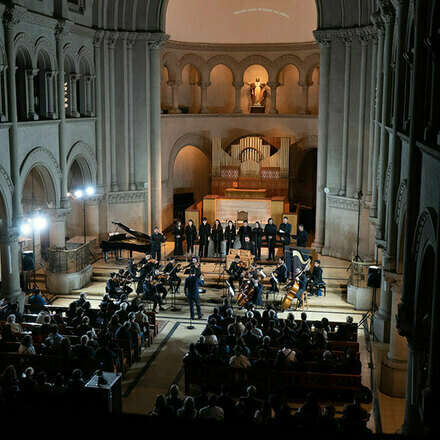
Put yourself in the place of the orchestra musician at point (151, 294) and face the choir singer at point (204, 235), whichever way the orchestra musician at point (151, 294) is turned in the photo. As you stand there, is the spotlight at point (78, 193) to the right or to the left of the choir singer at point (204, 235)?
left

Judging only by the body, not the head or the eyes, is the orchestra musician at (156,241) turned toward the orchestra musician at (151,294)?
yes

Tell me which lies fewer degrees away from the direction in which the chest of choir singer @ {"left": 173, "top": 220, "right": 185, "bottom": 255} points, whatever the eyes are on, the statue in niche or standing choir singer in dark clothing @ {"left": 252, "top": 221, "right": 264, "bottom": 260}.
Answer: the standing choir singer in dark clothing

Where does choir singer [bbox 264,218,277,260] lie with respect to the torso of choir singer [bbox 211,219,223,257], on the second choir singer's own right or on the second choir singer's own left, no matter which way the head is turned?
on the second choir singer's own left

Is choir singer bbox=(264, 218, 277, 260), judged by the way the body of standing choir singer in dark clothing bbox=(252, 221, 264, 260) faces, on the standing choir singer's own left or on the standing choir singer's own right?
on the standing choir singer's own left

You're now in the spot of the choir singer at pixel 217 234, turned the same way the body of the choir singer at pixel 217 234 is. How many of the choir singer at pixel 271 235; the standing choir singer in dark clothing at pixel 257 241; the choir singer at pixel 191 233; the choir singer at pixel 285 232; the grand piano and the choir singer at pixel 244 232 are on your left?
4
